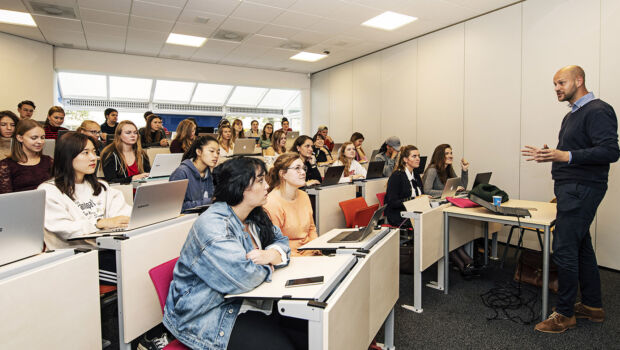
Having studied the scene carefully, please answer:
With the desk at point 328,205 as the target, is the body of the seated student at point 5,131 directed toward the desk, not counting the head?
yes

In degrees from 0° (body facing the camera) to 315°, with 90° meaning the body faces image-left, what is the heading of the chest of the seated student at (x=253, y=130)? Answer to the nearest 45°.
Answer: approximately 315°

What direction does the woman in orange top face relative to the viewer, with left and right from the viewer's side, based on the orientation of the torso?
facing the viewer and to the right of the viewer

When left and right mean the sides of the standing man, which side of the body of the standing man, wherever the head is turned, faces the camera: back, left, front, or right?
left

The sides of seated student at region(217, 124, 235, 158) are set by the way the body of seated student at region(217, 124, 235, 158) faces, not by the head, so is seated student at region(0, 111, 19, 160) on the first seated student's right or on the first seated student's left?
on the first seated student's right

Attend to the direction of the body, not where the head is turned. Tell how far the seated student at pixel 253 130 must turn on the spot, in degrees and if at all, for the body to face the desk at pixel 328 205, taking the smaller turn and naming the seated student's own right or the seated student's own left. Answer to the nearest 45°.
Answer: approximately 45° to the seated student's own right

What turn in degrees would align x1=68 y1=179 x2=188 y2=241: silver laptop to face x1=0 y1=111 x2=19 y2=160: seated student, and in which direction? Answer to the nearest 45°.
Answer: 0° — it already faces them

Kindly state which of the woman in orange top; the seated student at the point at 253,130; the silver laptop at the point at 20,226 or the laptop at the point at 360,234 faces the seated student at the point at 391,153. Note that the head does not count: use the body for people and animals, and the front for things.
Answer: the seated student at the point at 253,130

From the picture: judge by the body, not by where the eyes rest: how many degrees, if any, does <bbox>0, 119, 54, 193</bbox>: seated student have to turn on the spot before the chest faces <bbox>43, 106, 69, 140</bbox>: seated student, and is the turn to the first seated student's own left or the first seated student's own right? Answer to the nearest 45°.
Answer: approximately 135° to the first seated student's own left

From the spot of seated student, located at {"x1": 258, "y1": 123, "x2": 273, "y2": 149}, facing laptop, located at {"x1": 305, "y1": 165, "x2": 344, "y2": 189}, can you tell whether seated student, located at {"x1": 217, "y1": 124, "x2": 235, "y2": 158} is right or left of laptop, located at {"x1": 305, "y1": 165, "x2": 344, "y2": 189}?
right

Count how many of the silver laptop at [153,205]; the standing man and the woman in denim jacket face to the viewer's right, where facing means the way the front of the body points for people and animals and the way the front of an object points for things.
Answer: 1

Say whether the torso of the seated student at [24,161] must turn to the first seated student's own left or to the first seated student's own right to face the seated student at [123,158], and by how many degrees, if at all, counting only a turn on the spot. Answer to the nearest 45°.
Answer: approximately 45° to the first seated student's own left

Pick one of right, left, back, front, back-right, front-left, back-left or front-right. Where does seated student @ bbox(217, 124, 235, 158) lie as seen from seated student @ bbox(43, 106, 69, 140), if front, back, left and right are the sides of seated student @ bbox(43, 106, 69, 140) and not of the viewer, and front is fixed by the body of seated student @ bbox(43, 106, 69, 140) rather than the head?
front-left

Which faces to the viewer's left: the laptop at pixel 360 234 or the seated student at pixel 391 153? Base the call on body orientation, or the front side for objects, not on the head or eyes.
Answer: the laptop

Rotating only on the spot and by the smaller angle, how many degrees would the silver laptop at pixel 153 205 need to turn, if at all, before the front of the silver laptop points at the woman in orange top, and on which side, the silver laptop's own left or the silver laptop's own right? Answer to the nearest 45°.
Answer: approximately 135° to the silver laptop's own right

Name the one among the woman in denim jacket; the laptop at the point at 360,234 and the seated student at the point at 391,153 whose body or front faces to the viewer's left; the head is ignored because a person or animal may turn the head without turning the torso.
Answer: the laptop

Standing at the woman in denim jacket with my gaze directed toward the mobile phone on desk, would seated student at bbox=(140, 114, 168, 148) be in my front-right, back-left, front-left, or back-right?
back-left

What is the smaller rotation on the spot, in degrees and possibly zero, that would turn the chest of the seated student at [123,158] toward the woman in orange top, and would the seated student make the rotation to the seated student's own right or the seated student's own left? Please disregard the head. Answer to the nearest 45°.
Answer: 0° — they already face them

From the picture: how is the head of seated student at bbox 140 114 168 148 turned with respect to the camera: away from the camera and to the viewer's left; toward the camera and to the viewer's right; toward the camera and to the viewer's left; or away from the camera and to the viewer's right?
toward the camera and to the viewer's right
